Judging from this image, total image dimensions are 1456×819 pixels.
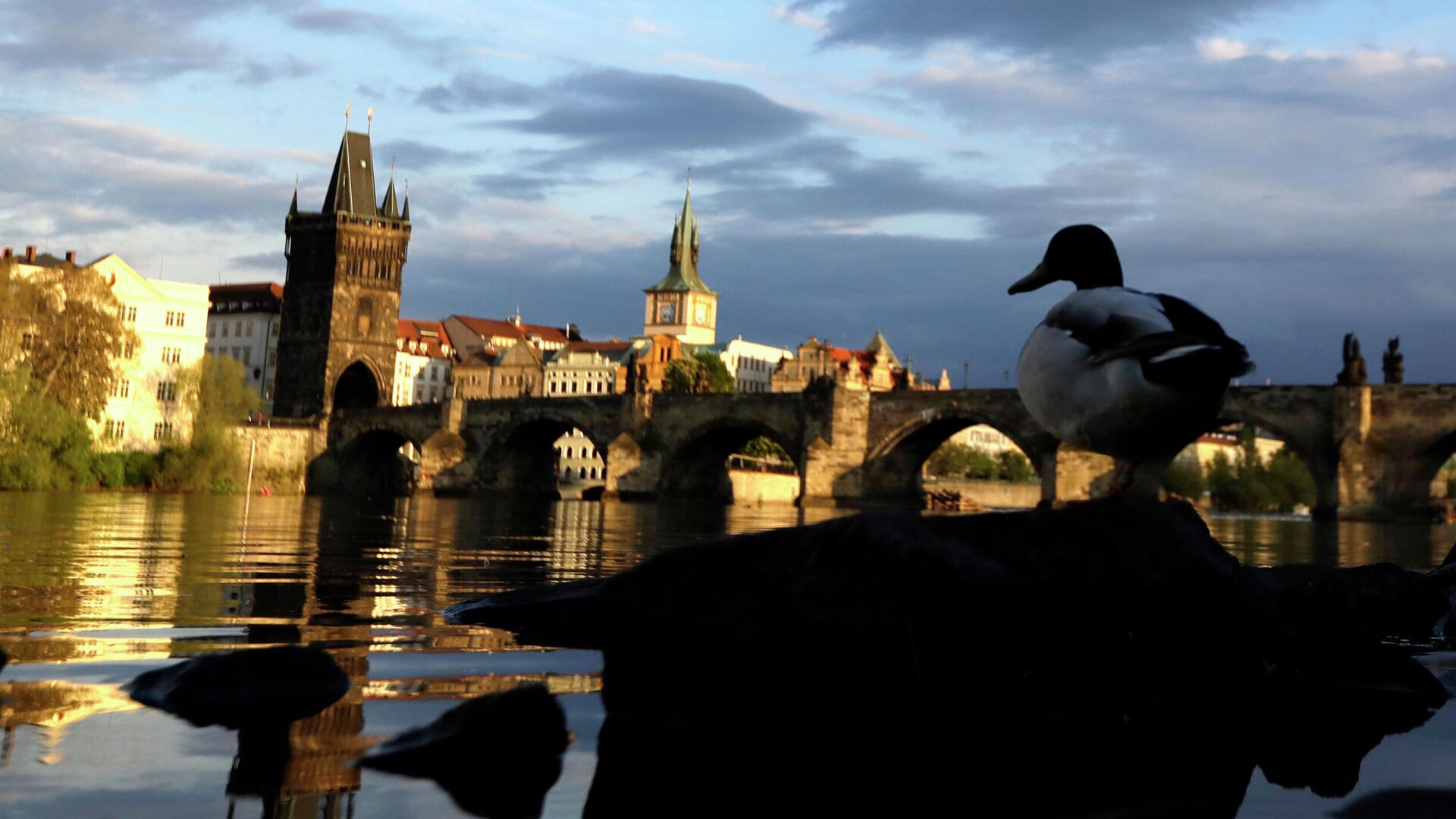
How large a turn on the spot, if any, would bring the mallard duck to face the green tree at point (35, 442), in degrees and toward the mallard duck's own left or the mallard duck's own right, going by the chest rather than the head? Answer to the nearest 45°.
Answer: approximately 45° to the mallard duck's own right

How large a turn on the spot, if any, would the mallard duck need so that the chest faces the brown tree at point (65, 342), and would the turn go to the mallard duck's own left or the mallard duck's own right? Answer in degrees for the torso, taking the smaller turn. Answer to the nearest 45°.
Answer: approximately 45° to the mallard duck's own right

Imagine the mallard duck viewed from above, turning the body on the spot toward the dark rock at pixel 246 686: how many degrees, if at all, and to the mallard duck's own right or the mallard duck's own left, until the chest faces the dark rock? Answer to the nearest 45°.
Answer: approximately 45° to the mallard duck's own left

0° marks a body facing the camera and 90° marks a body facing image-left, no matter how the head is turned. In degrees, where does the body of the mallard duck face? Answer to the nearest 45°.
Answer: approximately 90°

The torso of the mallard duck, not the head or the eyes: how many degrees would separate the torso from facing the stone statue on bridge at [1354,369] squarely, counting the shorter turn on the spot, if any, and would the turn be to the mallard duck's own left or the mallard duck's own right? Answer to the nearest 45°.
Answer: approximately 90° to the mallard duck's own right

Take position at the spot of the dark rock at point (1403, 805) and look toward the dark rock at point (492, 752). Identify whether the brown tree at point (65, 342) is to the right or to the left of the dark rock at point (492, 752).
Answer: right

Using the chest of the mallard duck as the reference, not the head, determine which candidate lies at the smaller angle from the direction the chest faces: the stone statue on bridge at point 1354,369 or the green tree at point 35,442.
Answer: the green tree
